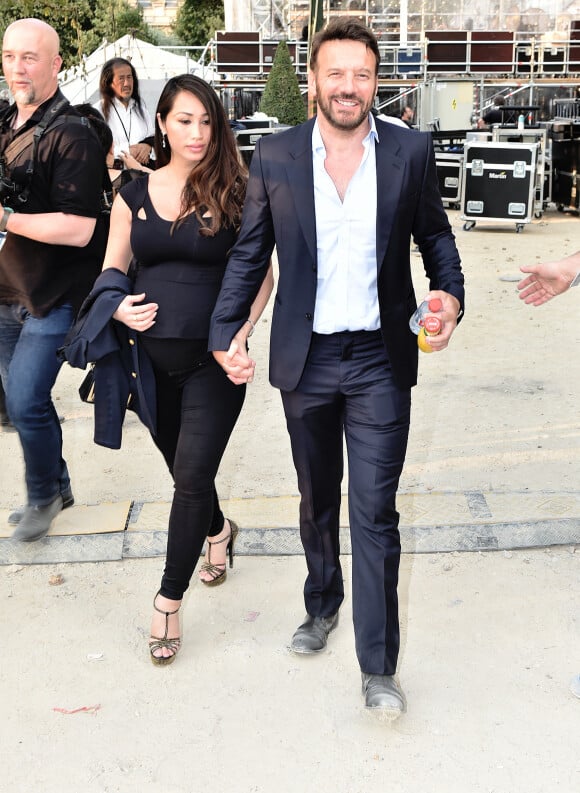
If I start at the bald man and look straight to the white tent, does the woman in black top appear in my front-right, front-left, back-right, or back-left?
back-right

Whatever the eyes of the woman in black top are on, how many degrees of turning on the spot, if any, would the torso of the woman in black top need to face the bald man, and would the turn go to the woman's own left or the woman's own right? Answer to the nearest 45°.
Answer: approximately 135° to the woman's own right

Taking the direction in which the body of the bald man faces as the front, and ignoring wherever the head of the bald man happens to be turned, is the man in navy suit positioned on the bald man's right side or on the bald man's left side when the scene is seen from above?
on the bald man's left side

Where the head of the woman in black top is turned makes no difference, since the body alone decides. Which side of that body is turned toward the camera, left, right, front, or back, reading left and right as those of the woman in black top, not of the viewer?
front

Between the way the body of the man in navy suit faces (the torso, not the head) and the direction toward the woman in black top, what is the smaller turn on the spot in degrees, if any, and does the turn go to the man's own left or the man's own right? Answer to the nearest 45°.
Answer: approximately 135° to the man's own right

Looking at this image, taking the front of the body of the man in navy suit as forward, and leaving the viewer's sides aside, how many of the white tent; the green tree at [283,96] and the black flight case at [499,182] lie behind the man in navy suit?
3

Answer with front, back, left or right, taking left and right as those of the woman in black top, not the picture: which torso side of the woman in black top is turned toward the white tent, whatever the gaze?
back

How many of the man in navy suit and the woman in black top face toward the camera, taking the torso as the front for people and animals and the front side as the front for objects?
2

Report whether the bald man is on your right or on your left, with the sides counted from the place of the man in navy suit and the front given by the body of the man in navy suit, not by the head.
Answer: on your right

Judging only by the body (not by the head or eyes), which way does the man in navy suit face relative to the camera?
toward the camera

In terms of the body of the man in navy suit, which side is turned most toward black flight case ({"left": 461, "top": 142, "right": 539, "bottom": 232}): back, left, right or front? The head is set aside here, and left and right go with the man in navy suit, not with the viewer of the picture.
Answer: back

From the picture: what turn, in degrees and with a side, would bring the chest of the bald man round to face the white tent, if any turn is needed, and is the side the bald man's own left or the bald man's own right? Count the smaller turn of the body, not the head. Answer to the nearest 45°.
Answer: approximately 135° to the bald man's own right

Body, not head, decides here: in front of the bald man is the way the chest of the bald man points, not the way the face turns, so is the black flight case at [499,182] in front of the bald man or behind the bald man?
behind
